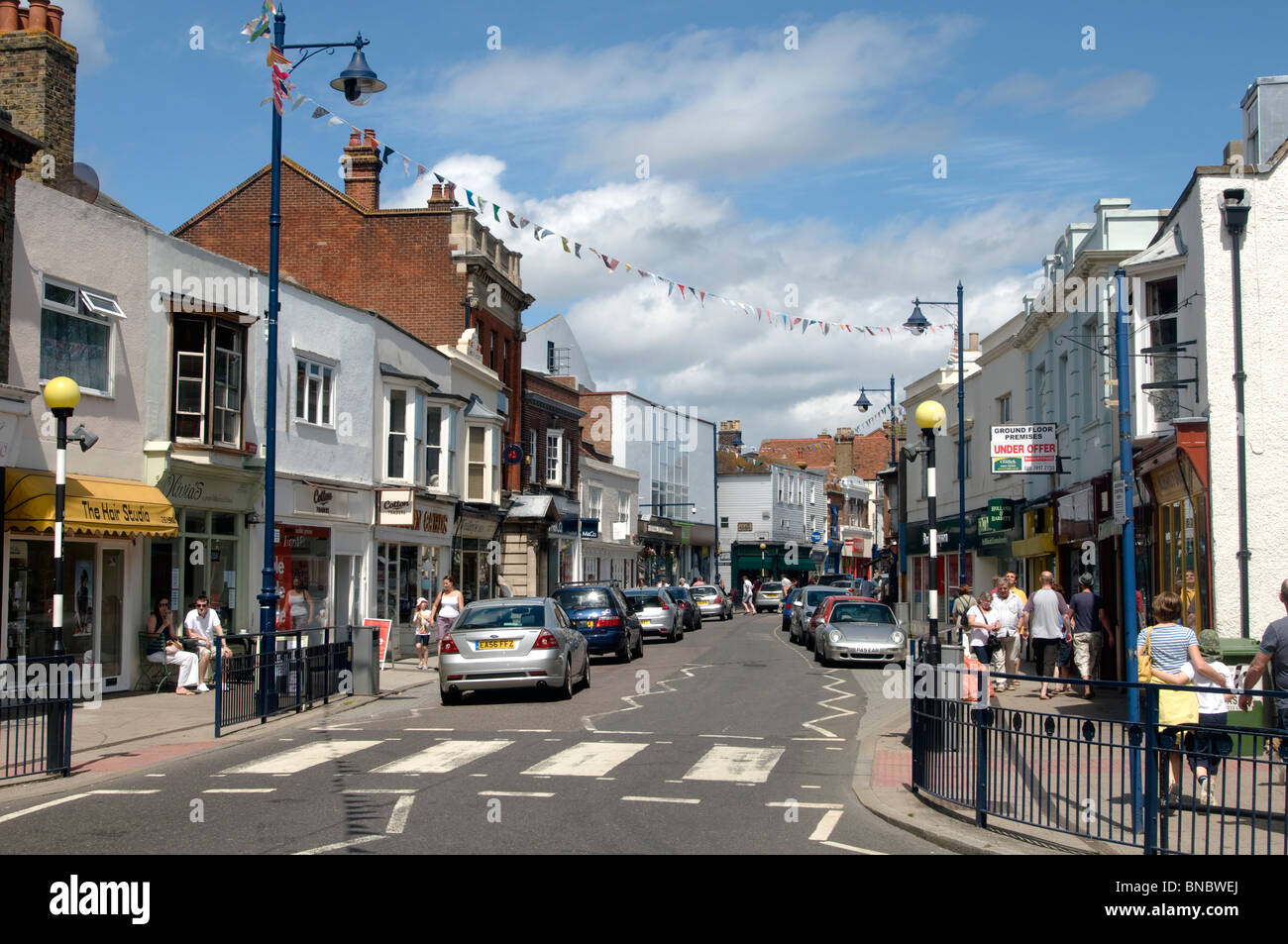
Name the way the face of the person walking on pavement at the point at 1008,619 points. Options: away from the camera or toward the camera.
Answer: toward the camera

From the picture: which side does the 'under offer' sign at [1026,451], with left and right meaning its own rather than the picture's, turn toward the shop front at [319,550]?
right

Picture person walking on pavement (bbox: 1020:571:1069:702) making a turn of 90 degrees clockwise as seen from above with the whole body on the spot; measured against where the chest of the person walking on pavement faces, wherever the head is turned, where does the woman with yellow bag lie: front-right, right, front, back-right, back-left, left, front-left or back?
right

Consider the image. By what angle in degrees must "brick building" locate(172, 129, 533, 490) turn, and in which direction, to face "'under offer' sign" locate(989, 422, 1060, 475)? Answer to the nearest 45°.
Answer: approximately 45° to its right

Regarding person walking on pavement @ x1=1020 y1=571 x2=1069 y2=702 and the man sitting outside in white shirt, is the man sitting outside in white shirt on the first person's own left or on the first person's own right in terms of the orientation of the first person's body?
on the first person's own left

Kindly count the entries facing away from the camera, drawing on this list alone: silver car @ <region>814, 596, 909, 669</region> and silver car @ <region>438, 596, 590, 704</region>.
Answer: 1

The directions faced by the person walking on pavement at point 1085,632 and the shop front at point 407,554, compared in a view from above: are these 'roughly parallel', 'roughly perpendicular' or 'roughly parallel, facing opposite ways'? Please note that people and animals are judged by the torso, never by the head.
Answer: roughly perpendicular

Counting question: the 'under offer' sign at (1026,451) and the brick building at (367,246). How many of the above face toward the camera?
1

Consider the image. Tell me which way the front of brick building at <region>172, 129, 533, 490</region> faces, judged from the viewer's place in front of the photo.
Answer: facing to the right of the viewer

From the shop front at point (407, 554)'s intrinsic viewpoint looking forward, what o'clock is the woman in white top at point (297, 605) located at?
The woman in white top is roughly at 2 o'clock from the shop front.

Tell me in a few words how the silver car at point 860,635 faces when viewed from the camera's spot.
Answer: facing the viewer

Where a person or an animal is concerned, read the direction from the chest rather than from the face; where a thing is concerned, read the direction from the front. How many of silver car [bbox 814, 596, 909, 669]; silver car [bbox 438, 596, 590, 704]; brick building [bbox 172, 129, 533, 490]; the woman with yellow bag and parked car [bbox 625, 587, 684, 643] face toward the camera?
1

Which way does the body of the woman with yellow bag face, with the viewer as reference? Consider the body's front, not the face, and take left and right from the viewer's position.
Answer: facing away from the viewer

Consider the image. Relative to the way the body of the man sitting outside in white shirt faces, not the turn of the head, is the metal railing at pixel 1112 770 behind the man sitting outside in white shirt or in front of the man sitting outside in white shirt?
in front
